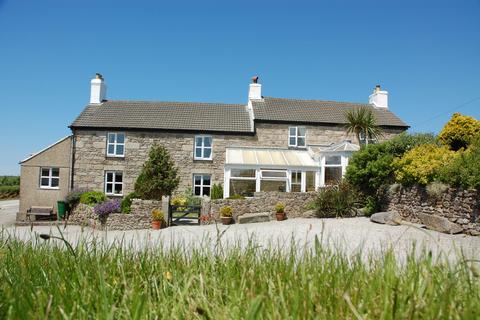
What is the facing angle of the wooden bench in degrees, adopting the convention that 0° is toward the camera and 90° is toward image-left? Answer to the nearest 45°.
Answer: approximately 0°

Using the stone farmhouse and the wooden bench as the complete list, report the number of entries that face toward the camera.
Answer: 2

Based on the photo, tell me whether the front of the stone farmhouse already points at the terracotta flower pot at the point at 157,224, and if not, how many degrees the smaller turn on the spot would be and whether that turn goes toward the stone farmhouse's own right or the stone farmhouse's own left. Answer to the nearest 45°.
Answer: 0° — it already faces it

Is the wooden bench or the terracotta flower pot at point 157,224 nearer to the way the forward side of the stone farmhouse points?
the terracotta flower pot

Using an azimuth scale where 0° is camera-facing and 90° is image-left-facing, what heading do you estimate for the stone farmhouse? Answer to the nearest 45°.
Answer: approximately 0°

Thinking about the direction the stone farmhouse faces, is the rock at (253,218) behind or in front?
in front

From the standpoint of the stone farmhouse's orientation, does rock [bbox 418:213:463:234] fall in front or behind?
in front
